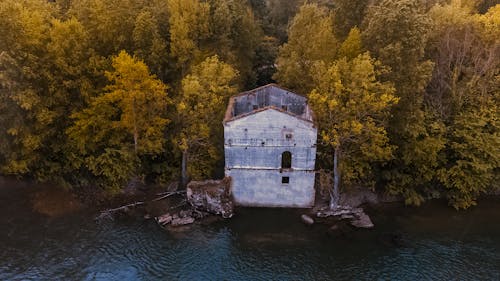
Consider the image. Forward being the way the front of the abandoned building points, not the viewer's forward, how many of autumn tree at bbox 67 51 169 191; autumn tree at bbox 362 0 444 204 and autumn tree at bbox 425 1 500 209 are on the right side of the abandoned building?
1

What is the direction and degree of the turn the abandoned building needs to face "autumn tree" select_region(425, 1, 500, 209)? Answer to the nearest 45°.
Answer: approximately 90° to its left

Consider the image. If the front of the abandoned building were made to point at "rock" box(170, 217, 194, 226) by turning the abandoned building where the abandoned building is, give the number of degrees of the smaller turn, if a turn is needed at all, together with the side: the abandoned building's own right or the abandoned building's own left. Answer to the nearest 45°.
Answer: approximately 90° to the abandoned building's own right

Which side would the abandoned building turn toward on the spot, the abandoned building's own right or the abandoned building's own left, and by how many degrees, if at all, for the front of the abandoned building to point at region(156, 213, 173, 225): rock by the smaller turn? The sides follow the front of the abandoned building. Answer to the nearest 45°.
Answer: approximately 90° to the abandoned building's own right

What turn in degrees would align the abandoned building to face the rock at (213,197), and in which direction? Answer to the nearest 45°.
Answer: approximately 90° to its right

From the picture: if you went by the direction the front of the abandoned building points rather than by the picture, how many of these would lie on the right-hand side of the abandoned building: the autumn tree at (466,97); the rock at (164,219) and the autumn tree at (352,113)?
1

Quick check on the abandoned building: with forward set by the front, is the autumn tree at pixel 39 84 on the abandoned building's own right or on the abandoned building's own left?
on the abandoned building's own right

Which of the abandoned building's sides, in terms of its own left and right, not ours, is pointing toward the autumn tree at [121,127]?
right

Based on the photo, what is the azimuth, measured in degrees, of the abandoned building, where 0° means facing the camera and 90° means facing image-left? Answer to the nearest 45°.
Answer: approximately 0°

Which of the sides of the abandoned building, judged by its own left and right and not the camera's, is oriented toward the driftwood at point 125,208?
right

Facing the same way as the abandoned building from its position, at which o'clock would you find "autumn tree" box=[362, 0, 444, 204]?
The autumn tree is roughly at 9 o'clock from the abandoned building.
